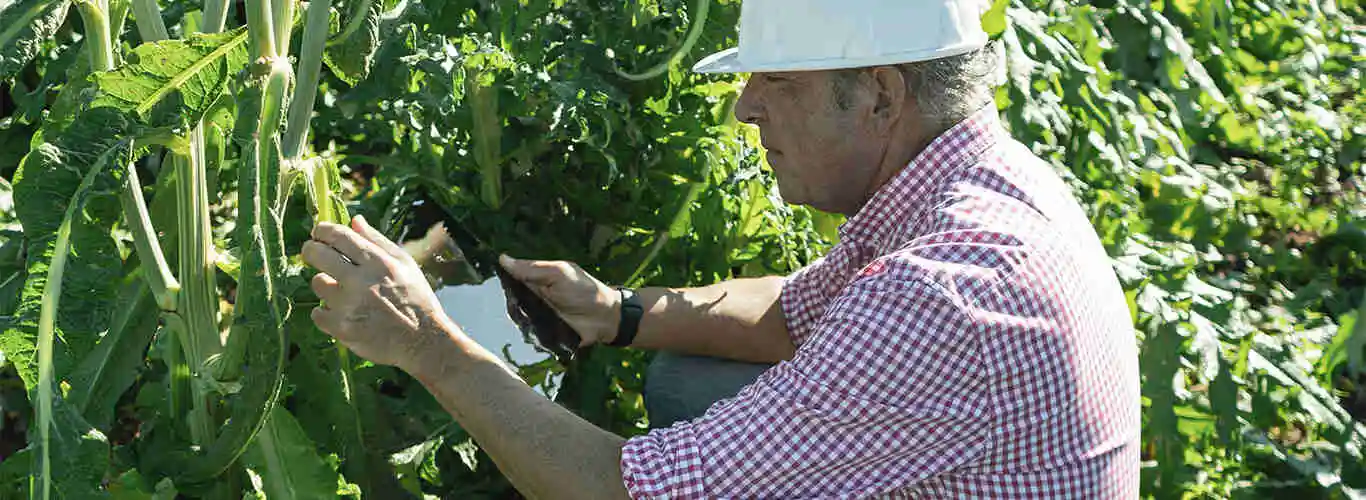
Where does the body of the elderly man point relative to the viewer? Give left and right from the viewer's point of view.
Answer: facing to the left of the viewer

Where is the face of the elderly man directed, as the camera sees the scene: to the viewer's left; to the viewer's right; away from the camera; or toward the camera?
to the viewer's left
